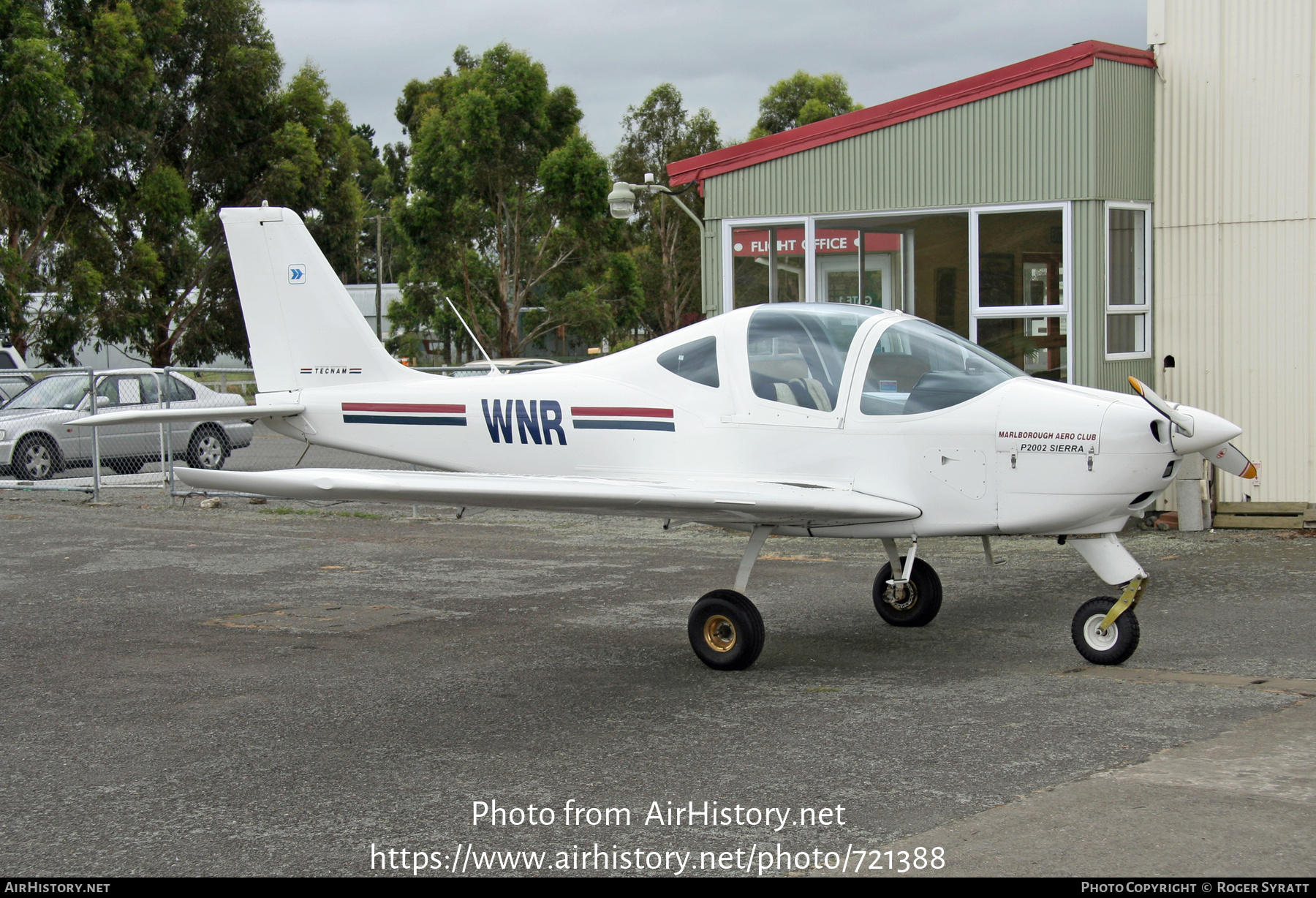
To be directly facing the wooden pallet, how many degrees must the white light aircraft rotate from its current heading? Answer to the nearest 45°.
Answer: approximately 90° to its left

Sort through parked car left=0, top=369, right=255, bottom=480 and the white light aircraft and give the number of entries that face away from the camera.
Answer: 0

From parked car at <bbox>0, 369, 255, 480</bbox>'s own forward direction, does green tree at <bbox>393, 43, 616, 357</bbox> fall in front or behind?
behind

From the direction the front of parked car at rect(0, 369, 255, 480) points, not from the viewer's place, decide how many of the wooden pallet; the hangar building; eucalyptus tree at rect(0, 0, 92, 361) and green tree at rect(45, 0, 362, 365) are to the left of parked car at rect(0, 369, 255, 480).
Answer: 2

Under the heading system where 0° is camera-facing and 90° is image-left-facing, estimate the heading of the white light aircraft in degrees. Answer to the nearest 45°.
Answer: approximately 315°

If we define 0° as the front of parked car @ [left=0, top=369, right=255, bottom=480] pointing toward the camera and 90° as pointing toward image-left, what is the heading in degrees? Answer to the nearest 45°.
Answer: approximately 45°

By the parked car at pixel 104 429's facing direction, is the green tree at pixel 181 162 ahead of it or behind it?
behind

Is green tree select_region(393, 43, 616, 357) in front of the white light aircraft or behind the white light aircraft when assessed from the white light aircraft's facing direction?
behind

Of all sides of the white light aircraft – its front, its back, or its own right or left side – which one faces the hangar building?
left
